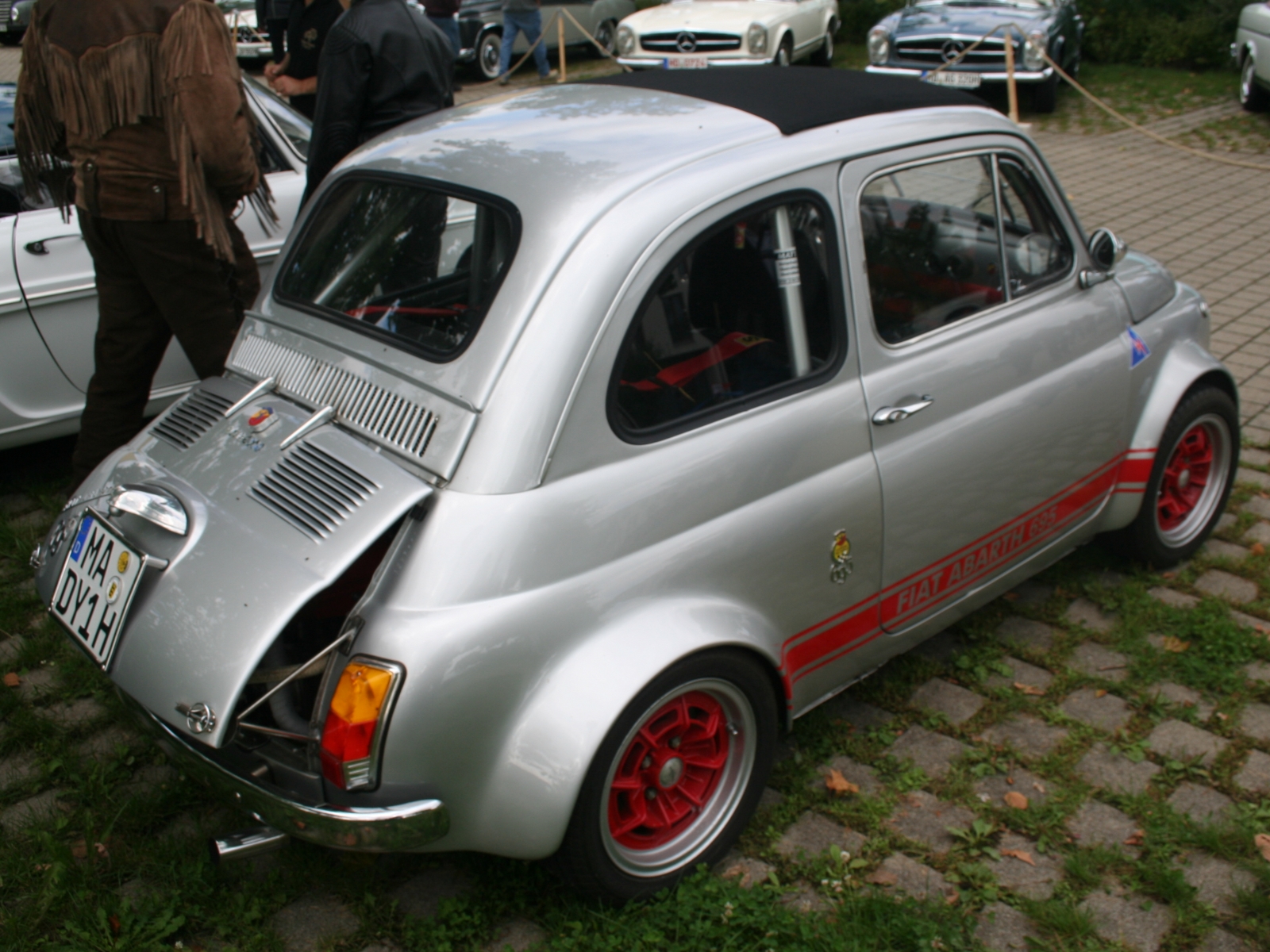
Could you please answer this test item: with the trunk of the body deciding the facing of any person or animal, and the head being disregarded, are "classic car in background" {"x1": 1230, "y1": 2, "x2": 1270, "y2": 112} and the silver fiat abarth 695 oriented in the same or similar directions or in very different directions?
very different directions

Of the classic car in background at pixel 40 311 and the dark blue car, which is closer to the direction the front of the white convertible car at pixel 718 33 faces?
the classic car in background

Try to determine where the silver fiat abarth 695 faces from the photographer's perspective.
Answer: facing away from the viewer and to the right of the viewer

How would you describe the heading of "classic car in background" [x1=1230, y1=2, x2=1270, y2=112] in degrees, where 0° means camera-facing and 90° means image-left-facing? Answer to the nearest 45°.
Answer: approximately 45°

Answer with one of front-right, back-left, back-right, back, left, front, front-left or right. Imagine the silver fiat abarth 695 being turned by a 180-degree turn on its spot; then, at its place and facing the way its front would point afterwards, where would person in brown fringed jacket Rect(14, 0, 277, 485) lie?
right

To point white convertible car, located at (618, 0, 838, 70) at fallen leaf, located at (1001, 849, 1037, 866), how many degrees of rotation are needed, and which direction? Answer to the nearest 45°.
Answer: approximately 45° to its left

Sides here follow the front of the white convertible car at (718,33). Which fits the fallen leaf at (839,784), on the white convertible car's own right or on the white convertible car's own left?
on the white convertible car's own left

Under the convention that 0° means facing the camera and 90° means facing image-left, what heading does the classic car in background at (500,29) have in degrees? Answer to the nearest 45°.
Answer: approximately 45°
